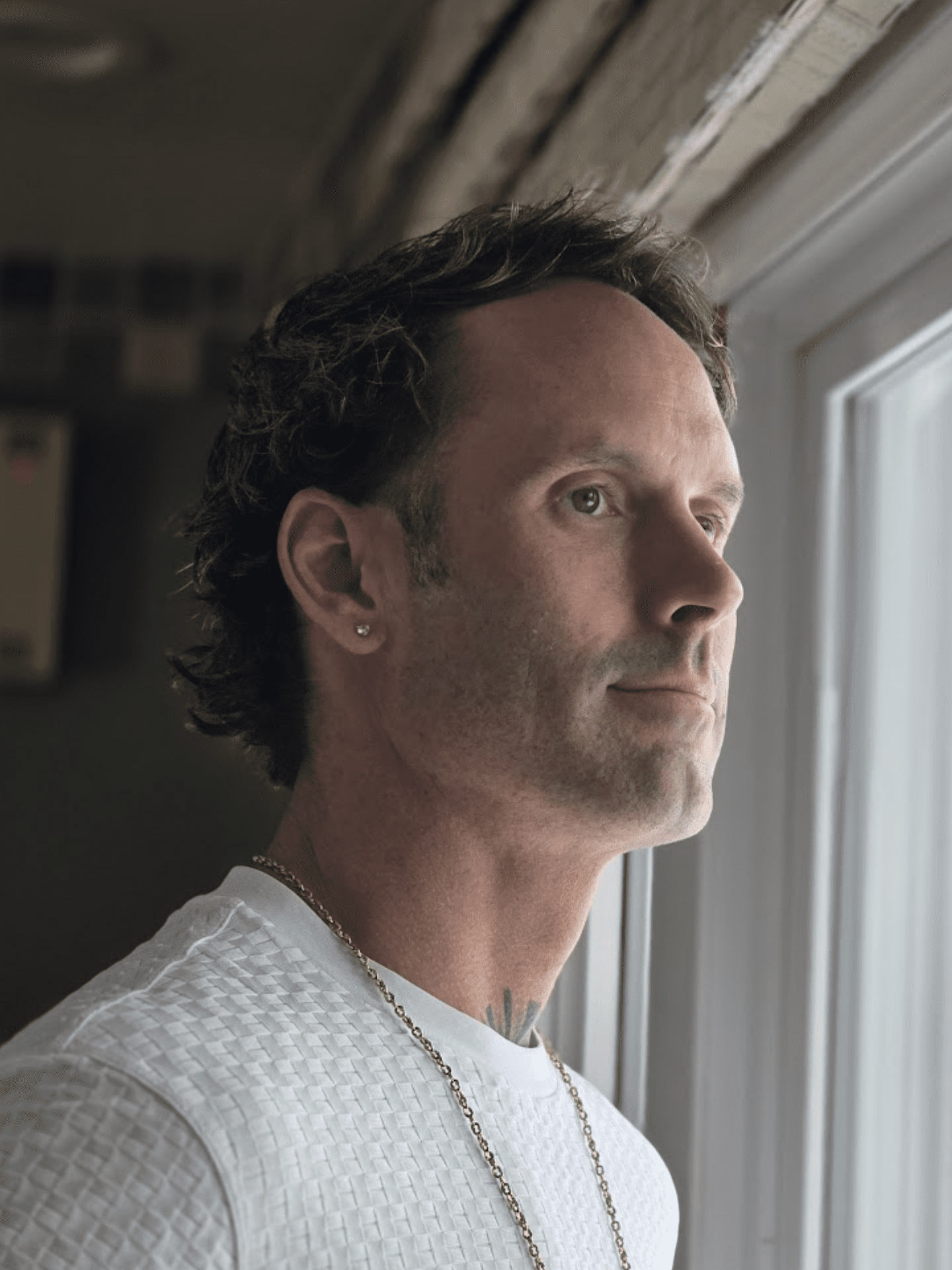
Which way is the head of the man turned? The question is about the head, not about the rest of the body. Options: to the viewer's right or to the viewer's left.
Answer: to the viewer's right

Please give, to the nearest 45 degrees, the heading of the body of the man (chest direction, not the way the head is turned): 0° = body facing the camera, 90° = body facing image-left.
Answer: approximately 315°
